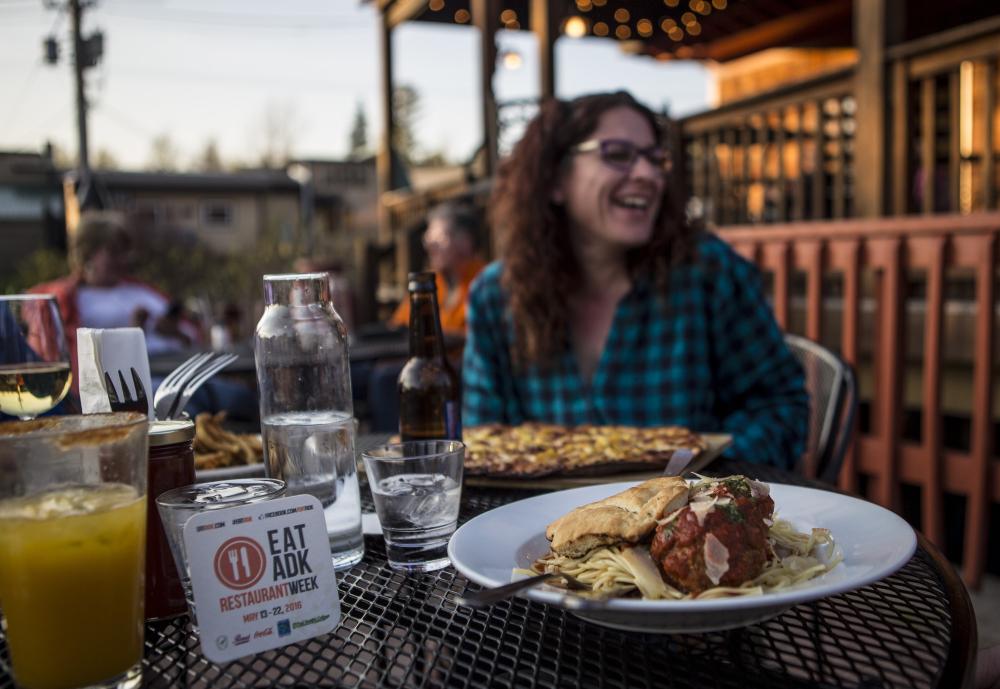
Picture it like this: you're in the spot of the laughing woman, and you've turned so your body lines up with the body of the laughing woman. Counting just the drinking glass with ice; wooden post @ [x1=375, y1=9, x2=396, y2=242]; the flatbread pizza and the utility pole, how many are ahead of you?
2

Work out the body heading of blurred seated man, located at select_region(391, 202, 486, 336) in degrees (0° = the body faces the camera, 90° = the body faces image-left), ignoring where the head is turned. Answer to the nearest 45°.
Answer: approximately 45°

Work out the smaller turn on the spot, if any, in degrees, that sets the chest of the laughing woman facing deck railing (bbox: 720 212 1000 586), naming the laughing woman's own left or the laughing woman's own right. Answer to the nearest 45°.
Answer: approximately 135° to the laughing woman's own left

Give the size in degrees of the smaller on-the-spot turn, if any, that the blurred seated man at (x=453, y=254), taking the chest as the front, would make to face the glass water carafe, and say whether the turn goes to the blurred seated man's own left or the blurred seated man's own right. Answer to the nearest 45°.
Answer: approximately 45° to the blurred seated man's own left

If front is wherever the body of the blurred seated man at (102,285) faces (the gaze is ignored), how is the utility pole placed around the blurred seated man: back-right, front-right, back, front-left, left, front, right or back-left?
back

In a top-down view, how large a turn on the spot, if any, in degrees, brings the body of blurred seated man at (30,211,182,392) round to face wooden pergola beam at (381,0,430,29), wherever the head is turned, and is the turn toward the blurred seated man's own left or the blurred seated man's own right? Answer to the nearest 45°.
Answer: approximately 135° to the blurred seated man's own left

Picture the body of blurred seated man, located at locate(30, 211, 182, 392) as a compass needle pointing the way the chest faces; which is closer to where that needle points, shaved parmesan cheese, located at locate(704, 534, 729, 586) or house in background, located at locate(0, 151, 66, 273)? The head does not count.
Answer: the shaved parmesan cheese

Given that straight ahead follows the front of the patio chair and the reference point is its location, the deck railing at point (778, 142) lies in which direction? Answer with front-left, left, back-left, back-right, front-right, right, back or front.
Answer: back-right

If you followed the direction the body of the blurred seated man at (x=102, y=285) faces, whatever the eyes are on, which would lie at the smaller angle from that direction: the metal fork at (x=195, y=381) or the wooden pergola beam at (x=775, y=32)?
the metal fork

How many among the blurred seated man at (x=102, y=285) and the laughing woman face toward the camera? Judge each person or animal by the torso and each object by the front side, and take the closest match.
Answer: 2
